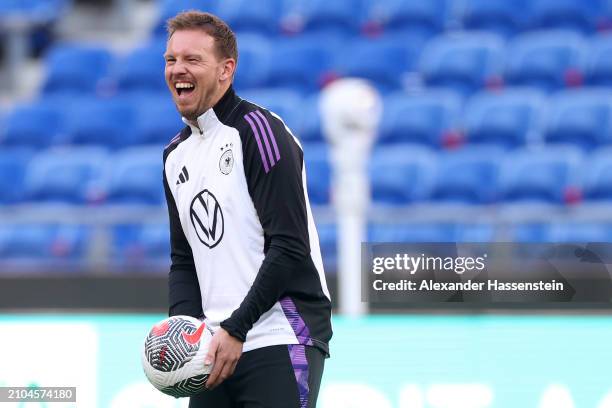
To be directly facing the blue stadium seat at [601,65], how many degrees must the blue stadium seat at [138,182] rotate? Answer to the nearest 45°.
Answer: approximately 90° to its left

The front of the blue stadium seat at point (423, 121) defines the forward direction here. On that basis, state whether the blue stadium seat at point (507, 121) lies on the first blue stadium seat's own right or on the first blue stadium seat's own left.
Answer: on the first blue stadium seat's own left

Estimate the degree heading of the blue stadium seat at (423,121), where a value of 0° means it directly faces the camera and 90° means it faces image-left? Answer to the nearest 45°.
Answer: approximately 0°

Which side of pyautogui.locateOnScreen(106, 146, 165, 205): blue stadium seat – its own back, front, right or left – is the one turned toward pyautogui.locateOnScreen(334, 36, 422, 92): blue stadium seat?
left

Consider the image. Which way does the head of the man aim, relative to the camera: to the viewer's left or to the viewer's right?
to the viewer's left

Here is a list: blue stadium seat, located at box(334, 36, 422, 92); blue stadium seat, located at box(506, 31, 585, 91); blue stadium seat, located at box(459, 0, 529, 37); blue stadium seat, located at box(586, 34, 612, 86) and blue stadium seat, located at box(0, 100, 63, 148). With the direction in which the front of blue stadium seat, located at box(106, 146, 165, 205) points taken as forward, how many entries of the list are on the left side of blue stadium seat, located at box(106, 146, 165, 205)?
4

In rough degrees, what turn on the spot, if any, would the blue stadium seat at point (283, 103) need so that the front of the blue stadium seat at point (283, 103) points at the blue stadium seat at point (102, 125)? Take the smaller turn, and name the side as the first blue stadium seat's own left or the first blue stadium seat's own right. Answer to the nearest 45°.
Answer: approximately 135° to the first blue stadium seat's own right

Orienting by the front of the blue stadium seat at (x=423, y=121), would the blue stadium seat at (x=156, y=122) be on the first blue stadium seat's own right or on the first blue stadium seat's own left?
on the first blue stadium seat's own right

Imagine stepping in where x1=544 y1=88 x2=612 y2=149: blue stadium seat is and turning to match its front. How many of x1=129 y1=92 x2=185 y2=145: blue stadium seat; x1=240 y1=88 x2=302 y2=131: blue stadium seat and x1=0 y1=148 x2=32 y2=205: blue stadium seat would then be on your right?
3

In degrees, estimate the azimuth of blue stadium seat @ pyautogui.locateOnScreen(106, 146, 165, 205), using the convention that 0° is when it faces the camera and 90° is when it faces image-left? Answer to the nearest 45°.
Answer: approximately 0°
